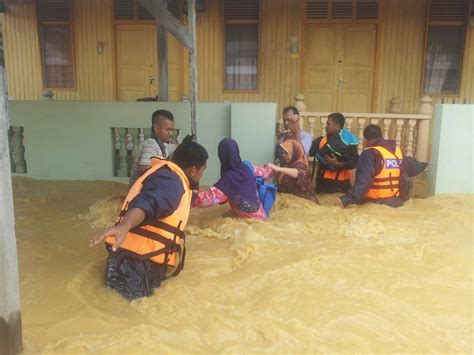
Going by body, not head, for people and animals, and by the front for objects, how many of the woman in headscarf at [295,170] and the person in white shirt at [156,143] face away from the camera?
0

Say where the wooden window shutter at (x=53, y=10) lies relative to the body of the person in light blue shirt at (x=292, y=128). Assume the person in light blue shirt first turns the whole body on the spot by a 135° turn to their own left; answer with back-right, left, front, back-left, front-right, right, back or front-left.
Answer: back-left

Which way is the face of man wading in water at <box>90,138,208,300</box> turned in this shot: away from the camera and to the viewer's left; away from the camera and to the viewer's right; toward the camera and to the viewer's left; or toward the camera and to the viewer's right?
away from the camera and to the viewer's right

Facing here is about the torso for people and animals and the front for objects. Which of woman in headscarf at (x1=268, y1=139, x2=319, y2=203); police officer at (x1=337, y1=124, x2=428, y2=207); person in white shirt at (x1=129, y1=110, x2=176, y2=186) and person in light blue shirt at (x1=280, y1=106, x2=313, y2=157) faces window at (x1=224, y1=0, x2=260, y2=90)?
the police officer

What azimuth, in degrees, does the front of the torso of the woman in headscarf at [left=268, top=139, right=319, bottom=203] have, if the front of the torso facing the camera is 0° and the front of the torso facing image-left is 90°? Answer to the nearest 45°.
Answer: approximately 45°

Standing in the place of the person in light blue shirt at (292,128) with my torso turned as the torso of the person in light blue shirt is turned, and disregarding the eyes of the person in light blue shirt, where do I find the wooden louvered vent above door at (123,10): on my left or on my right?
on my right

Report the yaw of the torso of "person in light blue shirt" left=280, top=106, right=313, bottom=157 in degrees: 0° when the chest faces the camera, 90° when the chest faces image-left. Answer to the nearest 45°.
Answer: approximately 45°

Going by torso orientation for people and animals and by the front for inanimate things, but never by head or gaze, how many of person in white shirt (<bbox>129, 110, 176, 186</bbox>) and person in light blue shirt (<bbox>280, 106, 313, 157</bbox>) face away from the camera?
0

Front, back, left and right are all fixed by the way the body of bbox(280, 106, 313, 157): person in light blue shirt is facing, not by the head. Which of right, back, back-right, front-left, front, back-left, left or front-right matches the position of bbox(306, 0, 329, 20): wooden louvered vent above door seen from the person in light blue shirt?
back-right

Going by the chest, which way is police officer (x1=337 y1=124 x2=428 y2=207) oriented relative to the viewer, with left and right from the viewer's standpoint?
facing away from the viewer and to the left of the viewer

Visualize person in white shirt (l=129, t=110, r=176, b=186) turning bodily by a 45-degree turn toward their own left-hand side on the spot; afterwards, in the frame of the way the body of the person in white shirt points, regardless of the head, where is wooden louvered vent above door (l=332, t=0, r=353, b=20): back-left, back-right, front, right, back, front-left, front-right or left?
front-left

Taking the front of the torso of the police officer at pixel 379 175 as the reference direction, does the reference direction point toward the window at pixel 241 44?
yes

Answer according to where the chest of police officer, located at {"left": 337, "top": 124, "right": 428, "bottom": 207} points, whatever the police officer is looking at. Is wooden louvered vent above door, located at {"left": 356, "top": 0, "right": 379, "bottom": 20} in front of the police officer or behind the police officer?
in front

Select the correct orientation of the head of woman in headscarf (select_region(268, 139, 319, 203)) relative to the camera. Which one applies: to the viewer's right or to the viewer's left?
to the viewer's left

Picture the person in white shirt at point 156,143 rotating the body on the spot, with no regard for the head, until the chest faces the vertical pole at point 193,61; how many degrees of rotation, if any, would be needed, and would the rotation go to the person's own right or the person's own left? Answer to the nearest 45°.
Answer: approximately 90° to the person's own left

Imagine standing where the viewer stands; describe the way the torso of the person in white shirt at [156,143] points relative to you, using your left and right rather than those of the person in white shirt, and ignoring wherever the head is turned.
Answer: facing the viewer and to the right of the viewer
